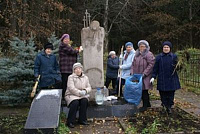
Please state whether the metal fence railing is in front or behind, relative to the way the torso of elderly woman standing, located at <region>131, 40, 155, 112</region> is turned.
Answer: behind

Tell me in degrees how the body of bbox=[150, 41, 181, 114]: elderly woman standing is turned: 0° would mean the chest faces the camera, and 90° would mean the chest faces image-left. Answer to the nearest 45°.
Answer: approximately 0°

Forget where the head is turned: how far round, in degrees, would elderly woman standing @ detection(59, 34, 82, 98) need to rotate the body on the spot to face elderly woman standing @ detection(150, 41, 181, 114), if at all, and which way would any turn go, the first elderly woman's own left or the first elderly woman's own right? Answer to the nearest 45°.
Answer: approximately 45° to the first elderly woman's own left

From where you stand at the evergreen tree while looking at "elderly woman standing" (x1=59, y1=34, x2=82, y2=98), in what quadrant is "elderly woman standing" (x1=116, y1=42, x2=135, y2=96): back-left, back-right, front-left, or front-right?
front-left

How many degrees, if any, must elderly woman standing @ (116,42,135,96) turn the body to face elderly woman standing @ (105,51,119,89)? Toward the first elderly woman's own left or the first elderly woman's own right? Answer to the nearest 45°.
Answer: approximately 135° to the first elderly woman's own right

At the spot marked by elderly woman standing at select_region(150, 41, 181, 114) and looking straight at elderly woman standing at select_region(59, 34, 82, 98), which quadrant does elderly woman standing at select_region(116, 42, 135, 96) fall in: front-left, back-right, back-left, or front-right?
front-right

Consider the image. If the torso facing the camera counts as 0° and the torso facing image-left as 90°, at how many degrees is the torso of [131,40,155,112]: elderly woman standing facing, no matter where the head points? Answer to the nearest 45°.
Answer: approximately 45°

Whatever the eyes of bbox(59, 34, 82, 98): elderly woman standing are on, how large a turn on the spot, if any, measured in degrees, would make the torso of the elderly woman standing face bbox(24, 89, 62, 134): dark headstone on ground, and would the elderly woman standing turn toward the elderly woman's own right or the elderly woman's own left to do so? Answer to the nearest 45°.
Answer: approximately 45° to the elderly woman's own right

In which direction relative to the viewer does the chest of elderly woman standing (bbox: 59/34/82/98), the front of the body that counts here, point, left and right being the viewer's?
facing the viewer and to the right of the viewer

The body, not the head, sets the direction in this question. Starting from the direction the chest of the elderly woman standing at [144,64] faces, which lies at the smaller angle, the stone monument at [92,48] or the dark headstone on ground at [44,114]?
the dark headstone on ground
